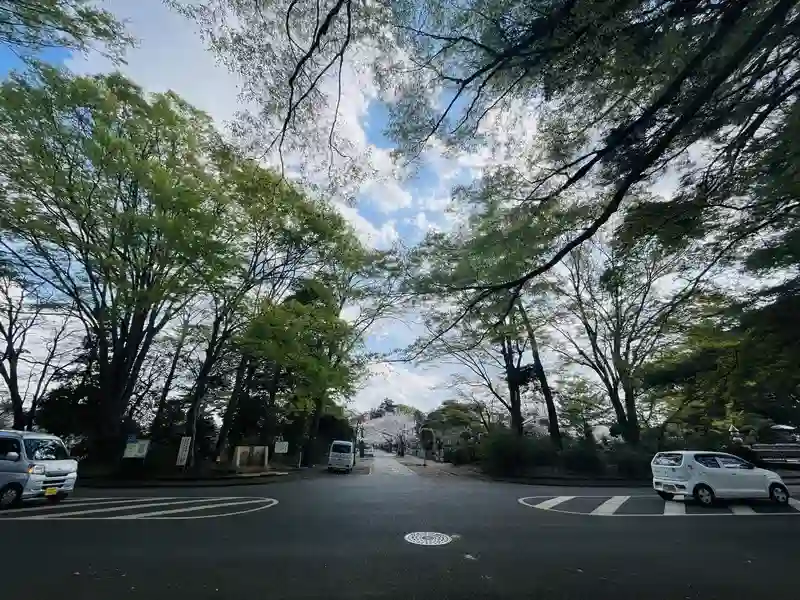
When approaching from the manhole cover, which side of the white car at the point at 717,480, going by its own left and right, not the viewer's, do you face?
back

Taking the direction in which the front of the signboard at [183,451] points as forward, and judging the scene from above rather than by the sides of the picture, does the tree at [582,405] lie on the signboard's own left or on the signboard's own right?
on the signboard's own left

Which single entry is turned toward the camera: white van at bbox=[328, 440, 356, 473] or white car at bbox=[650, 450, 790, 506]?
the white van

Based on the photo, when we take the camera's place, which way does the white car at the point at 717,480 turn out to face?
facing away from the viewer and to the right of the viewer

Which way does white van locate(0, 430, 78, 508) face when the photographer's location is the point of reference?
facing the viewer and to the right of the viewer

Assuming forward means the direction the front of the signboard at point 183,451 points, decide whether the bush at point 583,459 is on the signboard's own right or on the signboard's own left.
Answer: on the signboard's own left

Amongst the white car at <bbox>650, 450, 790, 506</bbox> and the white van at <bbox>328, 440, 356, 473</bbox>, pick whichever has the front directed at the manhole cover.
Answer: the white van

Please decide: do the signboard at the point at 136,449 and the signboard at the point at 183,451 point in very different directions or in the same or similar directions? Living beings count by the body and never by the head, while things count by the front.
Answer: same or similar directions

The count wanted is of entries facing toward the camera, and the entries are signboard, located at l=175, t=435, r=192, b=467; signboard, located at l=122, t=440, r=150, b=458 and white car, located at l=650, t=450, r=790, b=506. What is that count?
2

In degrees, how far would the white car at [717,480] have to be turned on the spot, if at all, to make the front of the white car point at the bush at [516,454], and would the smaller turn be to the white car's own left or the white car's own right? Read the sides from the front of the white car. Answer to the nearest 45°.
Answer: approximately 90° to the white car's own left

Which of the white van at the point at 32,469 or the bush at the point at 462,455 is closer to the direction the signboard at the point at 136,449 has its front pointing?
the white van

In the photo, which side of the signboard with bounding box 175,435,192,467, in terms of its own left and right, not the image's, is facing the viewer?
front
